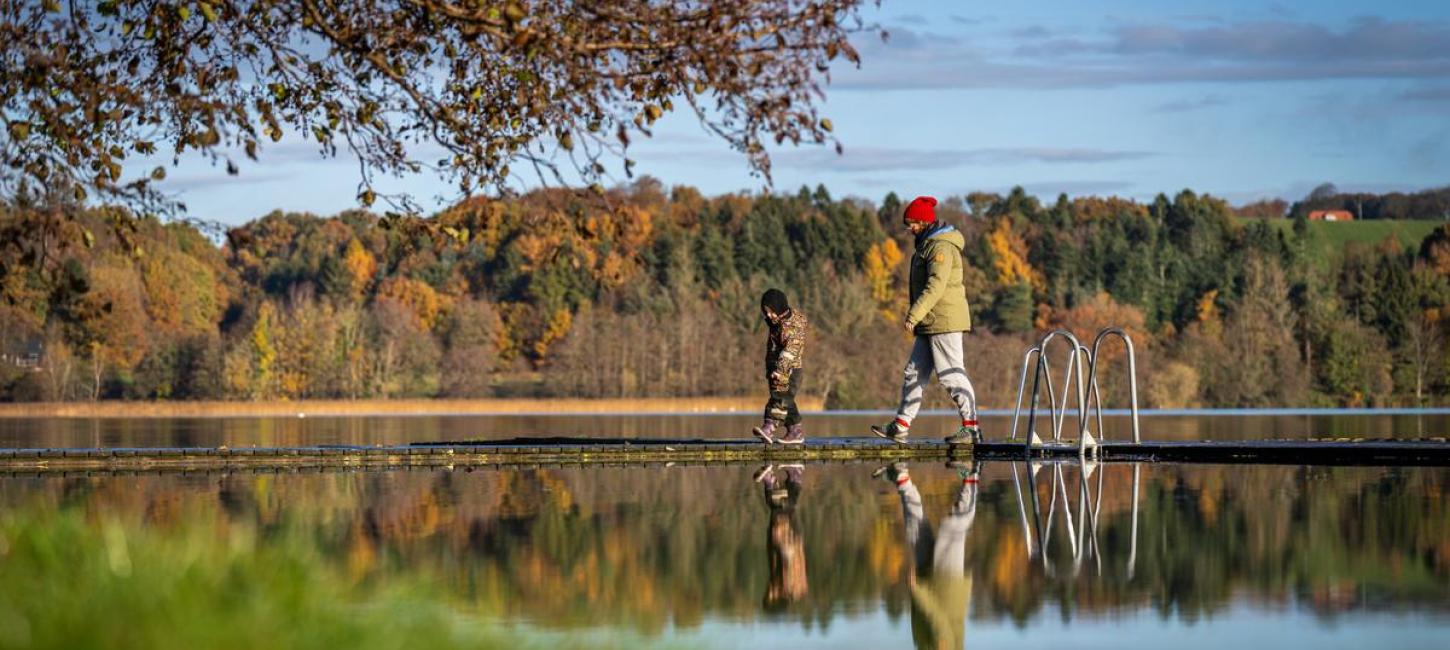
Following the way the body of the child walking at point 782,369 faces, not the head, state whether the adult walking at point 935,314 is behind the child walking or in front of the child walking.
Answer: behind

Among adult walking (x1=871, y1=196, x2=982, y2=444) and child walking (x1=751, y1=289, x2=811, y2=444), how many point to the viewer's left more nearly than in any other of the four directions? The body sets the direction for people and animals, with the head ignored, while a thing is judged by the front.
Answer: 2

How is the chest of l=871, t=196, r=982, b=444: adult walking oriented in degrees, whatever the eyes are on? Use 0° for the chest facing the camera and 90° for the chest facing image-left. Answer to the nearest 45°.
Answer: approximately 90°

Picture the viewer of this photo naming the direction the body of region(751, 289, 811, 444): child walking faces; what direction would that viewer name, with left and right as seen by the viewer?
facing to the left of the viewer

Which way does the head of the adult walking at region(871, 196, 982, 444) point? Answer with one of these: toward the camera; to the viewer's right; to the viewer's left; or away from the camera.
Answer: to the viewer's left
